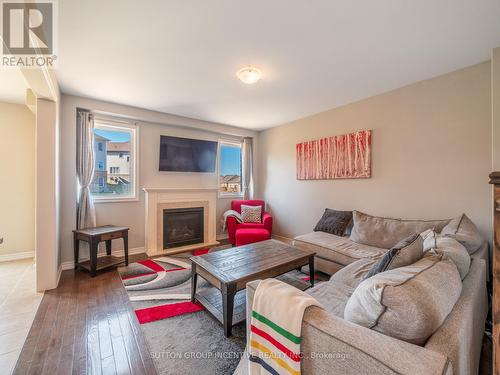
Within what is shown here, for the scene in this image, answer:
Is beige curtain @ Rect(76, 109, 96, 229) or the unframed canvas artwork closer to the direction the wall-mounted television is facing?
the unframed canvas artwork

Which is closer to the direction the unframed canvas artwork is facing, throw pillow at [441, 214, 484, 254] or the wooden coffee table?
the wooden coffee table

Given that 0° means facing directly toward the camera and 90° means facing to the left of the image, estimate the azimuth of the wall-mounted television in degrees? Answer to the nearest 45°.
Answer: approximately 315°

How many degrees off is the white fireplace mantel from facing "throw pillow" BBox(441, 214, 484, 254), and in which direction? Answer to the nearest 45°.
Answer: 0° — it already faces it

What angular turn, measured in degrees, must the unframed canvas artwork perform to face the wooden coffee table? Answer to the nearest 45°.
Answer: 0° — it already faces it

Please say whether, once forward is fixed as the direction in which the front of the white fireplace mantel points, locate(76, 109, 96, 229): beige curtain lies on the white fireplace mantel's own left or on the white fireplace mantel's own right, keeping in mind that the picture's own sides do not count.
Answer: on the white fireplace mantel's own right

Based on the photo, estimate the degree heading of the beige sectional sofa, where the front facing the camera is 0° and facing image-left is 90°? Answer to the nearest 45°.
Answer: approximately 135°

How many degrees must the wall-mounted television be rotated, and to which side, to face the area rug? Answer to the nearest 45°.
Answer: approximately 45° to its right
